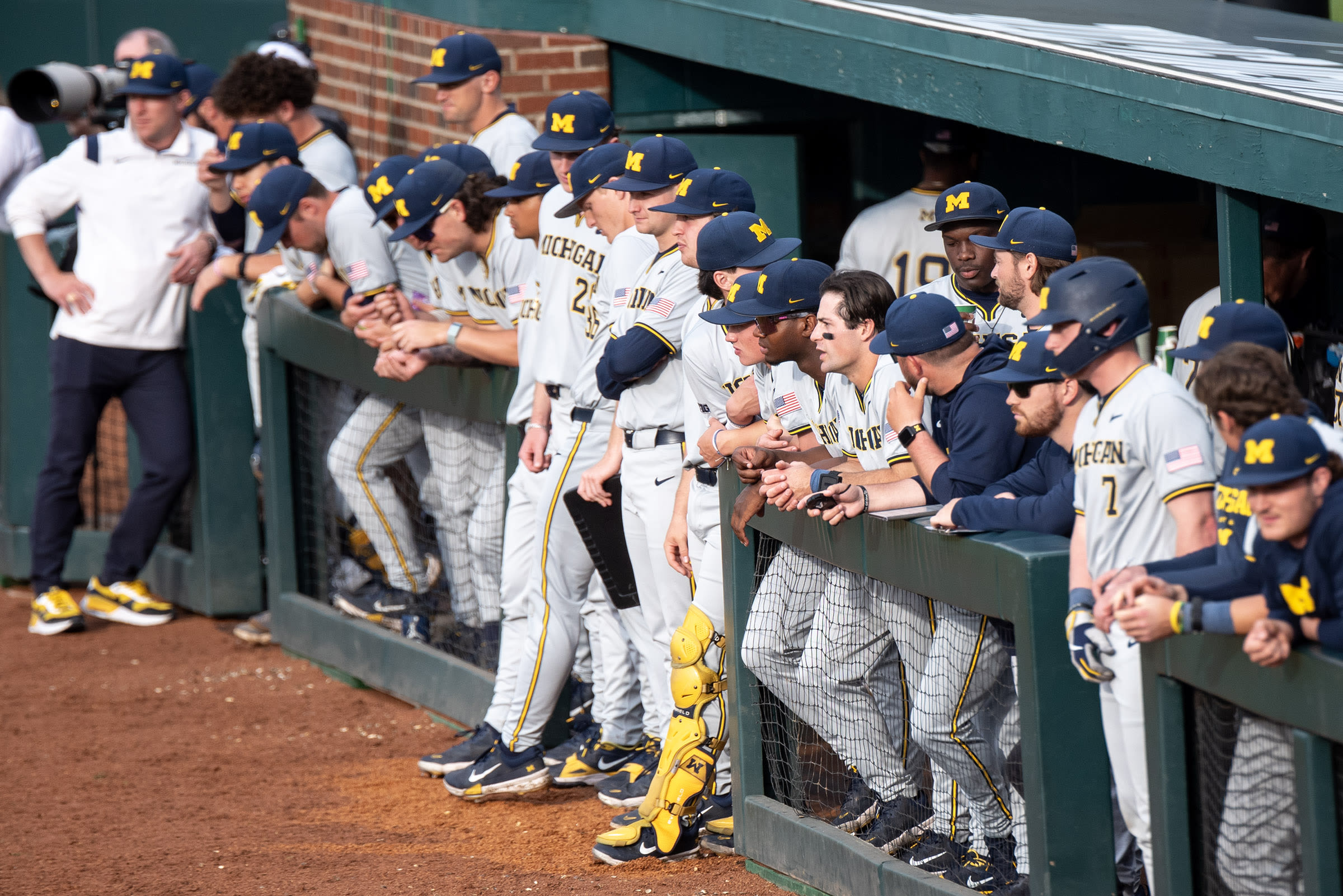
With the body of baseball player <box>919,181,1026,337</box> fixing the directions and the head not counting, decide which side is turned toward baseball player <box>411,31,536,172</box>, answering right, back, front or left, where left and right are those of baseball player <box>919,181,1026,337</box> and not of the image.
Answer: right

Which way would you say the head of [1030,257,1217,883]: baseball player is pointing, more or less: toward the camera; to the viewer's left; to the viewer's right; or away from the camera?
to the viewer's left

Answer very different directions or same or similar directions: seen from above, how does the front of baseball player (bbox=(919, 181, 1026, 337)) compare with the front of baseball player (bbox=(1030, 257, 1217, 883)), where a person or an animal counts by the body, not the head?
same or similar directions

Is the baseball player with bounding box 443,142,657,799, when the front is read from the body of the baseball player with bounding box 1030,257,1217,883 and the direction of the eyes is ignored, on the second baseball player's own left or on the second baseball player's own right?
on the second baseball player's own right

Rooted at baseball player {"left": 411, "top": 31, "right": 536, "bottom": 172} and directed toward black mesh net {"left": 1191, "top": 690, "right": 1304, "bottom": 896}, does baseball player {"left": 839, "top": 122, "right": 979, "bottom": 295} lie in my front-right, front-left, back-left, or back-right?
front-left

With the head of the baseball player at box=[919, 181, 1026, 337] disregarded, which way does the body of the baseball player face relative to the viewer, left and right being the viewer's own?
facing the viewer and to the left of the viewer

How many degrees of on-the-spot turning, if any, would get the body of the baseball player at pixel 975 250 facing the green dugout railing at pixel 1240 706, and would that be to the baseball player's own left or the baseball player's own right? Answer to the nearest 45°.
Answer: approximately 45° to the baseball player's own left

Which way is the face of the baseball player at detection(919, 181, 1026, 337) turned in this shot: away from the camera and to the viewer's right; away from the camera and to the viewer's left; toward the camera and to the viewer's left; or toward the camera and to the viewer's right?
toward the camera and to the viewer's left

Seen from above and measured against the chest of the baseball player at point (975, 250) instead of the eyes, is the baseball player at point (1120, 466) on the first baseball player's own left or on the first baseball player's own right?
on the first baseball player's own left

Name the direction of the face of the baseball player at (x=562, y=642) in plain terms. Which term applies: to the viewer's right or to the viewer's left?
to the viewer's left

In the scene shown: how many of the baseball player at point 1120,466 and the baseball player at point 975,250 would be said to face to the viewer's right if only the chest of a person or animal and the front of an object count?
0

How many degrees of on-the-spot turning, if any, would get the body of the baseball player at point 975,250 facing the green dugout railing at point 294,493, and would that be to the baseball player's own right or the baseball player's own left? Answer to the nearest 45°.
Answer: approximately 90° to the baseball player's own right
